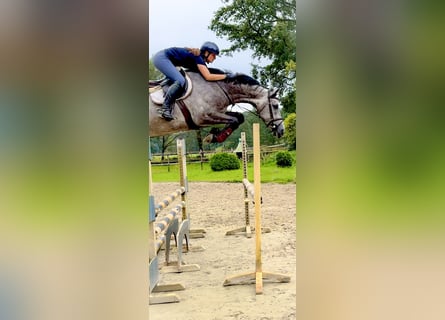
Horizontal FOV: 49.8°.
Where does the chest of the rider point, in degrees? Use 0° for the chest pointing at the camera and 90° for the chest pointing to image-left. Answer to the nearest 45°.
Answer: approximately 270°

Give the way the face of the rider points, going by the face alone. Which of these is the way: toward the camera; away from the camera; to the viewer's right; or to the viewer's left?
to the viewer's right

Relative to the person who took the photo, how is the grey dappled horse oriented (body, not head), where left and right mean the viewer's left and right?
facing to the right of the viewer
